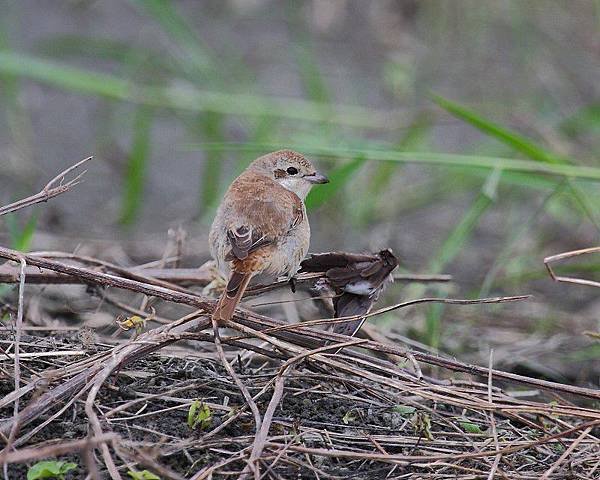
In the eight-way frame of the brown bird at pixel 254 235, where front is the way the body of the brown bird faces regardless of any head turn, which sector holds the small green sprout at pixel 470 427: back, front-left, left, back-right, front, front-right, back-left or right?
right

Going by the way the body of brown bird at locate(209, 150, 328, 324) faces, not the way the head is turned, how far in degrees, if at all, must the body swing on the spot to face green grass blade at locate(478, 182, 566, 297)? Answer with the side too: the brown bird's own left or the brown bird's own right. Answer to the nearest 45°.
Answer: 0° — it already faces it

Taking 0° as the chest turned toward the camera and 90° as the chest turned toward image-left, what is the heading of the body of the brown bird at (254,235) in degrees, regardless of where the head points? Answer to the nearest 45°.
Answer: approximately 225°

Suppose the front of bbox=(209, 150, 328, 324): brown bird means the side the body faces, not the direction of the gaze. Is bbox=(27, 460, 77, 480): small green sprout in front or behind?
behind

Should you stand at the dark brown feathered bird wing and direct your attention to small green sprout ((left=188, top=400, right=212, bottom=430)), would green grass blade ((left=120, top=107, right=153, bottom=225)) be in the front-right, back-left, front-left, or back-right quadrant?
back-right

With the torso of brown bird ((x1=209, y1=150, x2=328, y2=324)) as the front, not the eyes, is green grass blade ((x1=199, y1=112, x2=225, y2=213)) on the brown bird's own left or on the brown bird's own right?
on the brown bird's own left

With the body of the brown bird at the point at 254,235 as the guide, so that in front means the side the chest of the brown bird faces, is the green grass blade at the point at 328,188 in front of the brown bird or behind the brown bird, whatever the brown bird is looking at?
in front

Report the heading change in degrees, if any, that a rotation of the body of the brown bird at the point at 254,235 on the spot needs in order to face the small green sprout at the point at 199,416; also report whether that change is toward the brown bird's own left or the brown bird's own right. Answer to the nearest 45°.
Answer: approximately 135° to the brown bird's own right
